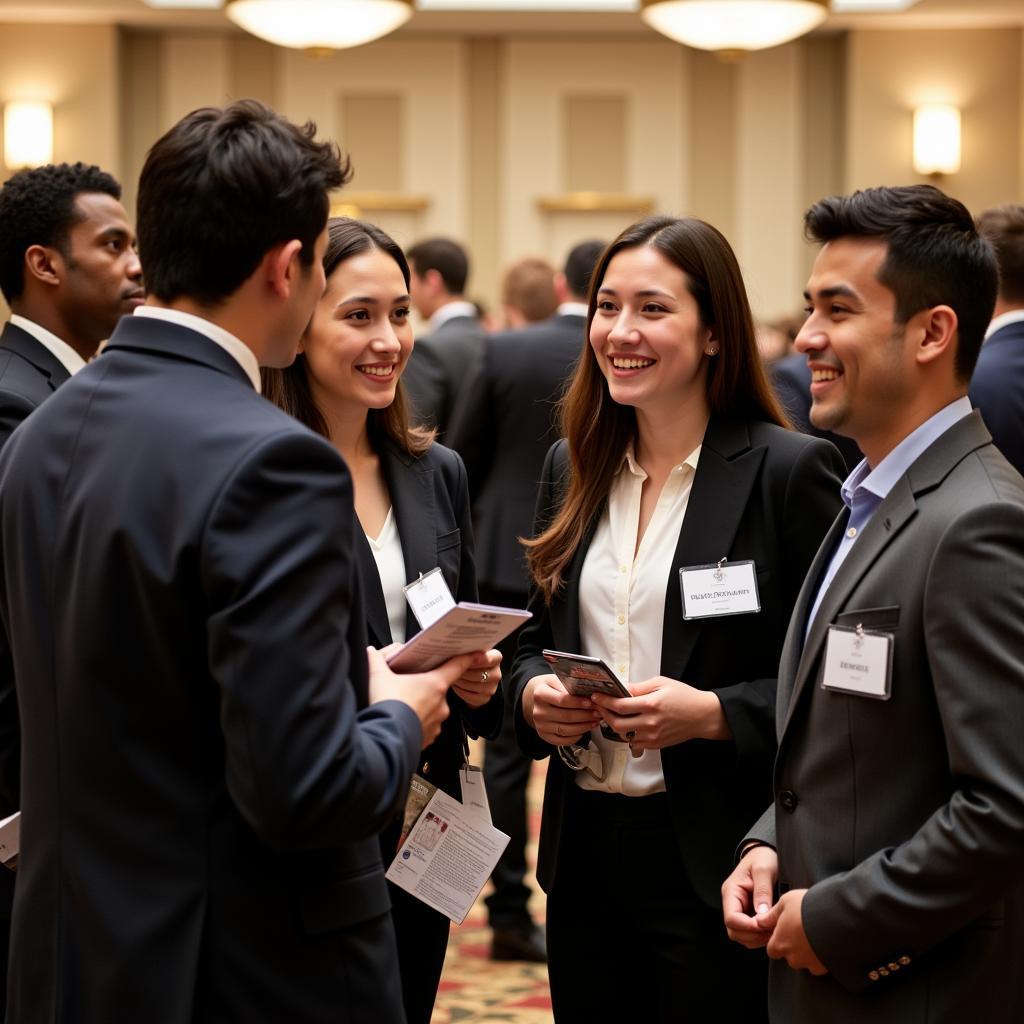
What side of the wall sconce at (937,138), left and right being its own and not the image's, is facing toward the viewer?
front

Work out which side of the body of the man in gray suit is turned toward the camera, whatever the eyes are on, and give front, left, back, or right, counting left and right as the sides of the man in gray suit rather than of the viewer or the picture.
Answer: left

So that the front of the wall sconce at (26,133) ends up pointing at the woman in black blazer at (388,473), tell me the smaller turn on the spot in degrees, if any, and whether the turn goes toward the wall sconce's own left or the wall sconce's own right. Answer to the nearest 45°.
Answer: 0° — it already faces them

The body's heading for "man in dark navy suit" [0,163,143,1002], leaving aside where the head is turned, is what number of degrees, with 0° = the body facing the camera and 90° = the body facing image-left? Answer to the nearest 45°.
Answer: approximately 270°

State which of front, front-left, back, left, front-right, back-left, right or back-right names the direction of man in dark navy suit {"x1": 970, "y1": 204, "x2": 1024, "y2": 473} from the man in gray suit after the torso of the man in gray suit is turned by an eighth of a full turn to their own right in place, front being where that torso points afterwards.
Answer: front-right

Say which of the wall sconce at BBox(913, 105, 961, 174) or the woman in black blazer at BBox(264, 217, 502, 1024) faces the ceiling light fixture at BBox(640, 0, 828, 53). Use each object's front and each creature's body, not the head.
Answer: the wall sconce

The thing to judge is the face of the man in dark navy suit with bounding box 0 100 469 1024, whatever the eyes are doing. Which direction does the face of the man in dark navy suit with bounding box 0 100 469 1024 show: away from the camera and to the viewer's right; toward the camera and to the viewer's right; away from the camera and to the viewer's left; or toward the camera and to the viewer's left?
away from the camera and to the viewer's right

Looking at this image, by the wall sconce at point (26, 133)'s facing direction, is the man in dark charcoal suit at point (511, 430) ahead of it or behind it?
ahead

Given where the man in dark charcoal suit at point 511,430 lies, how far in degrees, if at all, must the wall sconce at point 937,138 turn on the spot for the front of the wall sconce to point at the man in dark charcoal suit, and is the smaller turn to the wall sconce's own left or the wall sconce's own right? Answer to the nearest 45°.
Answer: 0° — it already faces them

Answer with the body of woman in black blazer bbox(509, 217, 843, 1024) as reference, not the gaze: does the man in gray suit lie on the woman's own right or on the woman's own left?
on the woman's own left

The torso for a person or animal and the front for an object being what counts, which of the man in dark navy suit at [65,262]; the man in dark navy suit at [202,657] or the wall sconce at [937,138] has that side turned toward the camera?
the wall sconce

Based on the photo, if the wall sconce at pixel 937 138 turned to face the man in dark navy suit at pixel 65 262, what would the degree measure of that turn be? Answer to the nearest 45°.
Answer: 0° — it already faces them

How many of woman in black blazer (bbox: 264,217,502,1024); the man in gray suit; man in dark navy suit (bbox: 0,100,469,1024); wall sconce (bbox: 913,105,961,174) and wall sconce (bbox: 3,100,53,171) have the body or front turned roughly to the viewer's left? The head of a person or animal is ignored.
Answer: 1

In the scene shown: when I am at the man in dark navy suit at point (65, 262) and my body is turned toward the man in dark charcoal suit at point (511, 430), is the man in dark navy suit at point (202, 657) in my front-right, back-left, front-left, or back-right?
back-right

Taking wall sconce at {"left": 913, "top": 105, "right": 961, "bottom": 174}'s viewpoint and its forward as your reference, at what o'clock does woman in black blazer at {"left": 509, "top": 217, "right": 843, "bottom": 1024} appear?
The woman in black blazer is roughly at 12 o'clock from the wall sconce.
